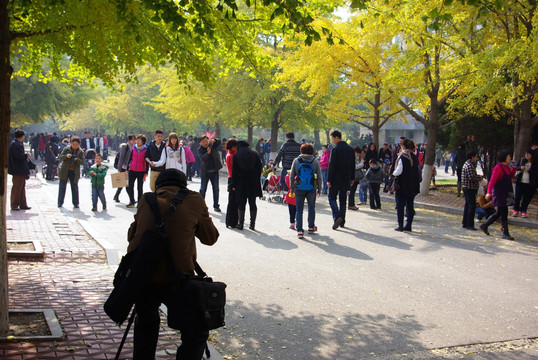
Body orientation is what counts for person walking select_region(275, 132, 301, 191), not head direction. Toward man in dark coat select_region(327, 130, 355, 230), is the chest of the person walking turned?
no

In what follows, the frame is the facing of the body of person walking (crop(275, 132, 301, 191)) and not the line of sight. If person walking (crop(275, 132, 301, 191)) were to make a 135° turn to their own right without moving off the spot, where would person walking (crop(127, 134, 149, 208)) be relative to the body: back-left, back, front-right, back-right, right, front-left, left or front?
back-right

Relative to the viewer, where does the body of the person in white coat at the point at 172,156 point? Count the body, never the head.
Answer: toward the camera

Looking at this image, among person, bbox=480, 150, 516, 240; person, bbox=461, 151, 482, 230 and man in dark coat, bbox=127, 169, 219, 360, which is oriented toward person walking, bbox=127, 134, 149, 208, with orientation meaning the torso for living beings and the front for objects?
the man in dark coat

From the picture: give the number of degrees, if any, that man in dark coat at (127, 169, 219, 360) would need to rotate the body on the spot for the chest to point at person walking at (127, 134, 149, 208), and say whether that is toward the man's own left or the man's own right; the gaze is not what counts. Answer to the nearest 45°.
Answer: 0° — they already face them

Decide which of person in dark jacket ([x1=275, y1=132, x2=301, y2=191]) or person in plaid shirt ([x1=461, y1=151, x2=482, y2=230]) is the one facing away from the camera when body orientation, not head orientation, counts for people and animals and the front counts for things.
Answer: person in dark jacket ([x1=275, y1=132, x2=301, y2=191])

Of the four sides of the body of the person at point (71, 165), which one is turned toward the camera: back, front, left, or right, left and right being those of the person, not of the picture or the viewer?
front

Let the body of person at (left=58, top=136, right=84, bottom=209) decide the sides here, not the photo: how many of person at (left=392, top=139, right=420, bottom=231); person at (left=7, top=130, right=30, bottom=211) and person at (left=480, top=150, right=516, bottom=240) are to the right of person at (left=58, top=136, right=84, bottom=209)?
1

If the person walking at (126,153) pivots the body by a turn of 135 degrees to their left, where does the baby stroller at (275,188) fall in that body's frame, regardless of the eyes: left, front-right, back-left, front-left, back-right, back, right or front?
right

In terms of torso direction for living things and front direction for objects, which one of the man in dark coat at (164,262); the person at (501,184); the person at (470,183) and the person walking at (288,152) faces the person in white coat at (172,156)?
the man in dark coat

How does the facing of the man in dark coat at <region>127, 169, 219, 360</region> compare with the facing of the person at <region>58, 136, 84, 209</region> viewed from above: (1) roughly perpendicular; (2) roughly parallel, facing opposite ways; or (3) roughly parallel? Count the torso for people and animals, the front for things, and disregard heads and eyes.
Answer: roughly parallel, facing opposite ways

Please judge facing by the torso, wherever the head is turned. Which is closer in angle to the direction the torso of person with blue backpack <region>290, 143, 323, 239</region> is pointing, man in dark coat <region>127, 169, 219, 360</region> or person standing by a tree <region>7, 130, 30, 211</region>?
the person standing by a tree

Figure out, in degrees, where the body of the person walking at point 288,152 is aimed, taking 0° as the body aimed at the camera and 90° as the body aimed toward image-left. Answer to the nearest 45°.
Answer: approximately 180°
